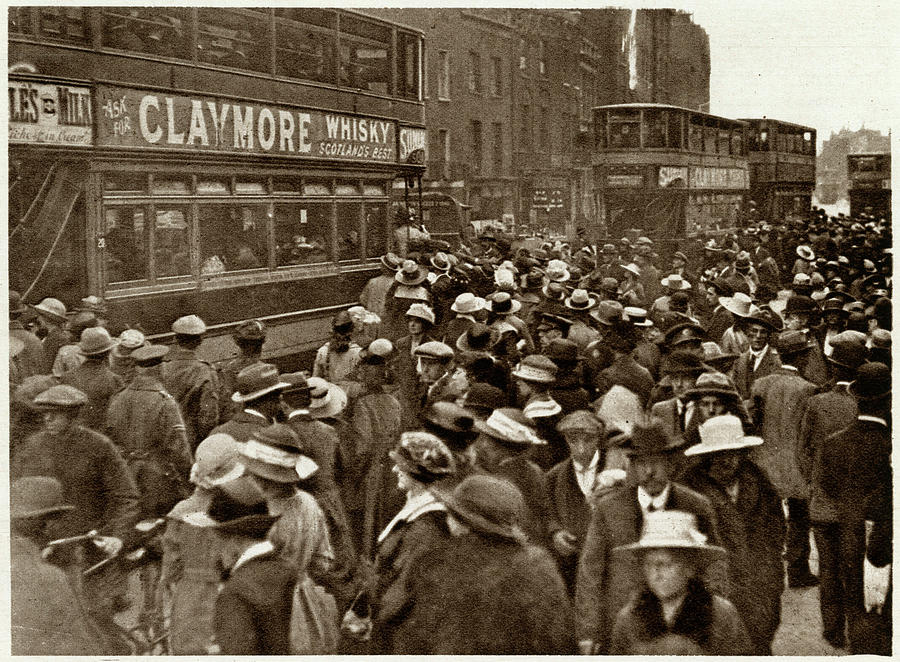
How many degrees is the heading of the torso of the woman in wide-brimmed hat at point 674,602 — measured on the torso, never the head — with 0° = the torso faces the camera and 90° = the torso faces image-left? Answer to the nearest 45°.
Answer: approximately 0°

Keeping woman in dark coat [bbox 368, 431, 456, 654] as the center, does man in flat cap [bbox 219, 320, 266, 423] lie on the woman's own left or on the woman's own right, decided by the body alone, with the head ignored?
on the woman's own right

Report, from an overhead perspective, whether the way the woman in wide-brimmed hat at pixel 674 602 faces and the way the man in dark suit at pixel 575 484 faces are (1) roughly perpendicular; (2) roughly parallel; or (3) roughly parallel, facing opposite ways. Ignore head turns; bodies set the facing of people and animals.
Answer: roughly parallel

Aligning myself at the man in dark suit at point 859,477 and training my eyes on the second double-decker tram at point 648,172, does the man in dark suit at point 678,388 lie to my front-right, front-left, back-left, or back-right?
front-left

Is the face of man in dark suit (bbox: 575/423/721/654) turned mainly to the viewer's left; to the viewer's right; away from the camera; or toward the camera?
toward the camera

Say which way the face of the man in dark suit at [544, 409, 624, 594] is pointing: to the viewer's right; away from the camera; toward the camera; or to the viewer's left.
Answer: toward the camera

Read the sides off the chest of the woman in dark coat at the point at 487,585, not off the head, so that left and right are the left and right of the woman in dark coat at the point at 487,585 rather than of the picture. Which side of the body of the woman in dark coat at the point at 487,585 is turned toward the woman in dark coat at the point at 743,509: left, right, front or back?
right

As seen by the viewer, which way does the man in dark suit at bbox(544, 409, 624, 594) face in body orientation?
toward the camera

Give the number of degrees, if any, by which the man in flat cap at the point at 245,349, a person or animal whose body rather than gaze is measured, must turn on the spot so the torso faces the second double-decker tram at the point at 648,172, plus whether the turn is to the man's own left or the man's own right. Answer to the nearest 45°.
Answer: approximately 45° to the man's own right

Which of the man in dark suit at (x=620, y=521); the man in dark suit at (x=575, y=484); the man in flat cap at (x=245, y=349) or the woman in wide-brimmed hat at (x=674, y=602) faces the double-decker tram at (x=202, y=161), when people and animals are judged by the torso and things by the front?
the man in flat cap

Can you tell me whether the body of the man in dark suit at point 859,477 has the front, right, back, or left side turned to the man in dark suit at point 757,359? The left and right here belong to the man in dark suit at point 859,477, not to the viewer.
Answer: front

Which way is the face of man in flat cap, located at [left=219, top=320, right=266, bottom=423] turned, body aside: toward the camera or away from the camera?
away from the camera

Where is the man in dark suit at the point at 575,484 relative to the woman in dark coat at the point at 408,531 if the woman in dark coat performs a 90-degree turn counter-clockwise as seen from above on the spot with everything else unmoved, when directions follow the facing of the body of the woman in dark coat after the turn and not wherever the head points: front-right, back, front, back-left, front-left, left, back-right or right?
back-left
